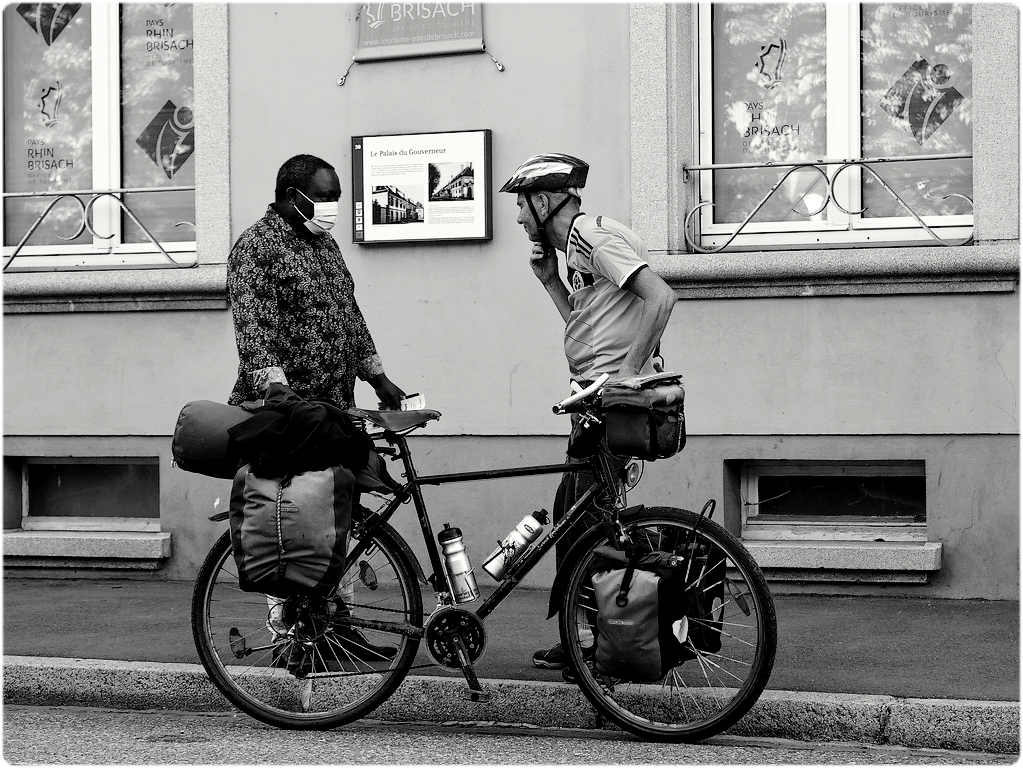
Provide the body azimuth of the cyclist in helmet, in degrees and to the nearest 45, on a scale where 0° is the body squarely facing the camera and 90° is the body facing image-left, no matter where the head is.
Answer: approximately 90°

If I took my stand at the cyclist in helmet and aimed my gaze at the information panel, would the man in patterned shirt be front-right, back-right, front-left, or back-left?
front-left

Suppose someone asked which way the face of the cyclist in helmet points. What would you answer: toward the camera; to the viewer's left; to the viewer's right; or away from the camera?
to the viewer's left

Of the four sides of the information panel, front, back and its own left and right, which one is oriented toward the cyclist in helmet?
front

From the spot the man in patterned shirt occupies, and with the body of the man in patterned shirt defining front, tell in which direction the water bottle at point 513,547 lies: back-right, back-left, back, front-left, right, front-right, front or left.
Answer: front

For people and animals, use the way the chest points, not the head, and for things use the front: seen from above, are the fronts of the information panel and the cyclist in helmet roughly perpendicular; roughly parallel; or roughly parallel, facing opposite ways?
roughly perpendicular

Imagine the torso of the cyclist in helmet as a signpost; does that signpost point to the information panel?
no

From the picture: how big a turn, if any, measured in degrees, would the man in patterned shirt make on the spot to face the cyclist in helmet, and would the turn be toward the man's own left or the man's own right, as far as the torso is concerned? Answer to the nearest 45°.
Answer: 0° — they already face them

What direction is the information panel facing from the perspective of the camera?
toward the camera

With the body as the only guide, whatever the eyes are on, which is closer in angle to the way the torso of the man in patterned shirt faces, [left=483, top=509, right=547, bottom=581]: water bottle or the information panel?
the water bottle

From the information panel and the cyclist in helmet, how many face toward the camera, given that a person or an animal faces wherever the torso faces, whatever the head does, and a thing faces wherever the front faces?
1

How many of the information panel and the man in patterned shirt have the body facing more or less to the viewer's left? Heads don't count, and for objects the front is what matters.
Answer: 0

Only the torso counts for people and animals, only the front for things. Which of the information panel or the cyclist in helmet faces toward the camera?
the information panel

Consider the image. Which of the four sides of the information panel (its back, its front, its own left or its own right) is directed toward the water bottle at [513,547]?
front

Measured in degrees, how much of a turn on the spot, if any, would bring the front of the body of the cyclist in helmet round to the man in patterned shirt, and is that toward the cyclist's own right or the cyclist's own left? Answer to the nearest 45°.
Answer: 0° — they already face them
